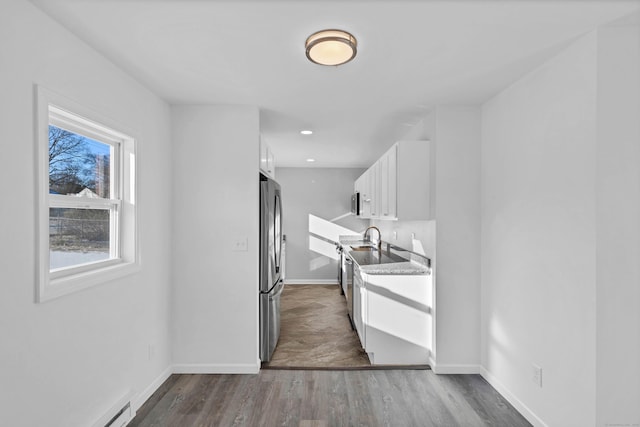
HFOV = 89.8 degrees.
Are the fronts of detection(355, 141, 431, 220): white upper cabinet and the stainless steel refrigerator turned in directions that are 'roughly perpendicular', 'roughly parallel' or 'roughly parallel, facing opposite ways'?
roughly parallel, facing opposite ways

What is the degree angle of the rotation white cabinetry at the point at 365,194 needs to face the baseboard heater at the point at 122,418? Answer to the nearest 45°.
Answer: approximately 45° to its left

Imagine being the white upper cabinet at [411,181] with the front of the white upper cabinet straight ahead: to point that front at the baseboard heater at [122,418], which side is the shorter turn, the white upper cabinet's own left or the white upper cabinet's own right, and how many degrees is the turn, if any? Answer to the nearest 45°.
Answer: approximately 45° to the white upper cabinet's own left

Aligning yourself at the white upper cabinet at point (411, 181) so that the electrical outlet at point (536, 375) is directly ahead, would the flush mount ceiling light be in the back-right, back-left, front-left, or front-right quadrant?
front-right

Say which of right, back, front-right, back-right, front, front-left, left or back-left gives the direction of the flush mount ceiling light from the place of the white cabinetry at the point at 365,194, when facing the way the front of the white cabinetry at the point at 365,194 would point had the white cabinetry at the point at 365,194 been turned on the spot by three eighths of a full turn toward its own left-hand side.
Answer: front-right

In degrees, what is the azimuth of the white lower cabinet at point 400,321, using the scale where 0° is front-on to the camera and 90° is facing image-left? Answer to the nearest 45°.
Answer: approximately 90°

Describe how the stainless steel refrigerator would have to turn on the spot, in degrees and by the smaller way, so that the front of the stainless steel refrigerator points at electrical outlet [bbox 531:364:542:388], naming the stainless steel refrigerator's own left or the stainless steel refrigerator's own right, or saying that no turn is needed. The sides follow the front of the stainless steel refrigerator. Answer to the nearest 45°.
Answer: approximately 45° to the stainless steel refrigerator's own right

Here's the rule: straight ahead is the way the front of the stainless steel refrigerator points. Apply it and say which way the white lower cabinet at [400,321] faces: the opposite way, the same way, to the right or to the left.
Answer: the opposite way

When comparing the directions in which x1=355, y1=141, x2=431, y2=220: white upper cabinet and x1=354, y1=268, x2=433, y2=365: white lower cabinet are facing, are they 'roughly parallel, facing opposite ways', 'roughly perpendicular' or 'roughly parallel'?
roughly parallel

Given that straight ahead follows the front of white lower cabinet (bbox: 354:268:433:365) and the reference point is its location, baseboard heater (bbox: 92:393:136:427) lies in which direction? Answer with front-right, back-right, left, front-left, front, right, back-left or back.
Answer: front-left

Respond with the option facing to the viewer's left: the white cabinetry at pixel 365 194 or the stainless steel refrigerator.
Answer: the white cabinetry

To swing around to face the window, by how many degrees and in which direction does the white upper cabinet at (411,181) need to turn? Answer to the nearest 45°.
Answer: approximately 45° to its left

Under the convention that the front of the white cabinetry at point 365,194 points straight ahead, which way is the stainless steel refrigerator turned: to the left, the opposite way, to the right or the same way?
the opposite way

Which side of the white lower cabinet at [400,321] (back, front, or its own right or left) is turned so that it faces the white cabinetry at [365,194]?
right

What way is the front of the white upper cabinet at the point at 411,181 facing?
to the viewer's left
